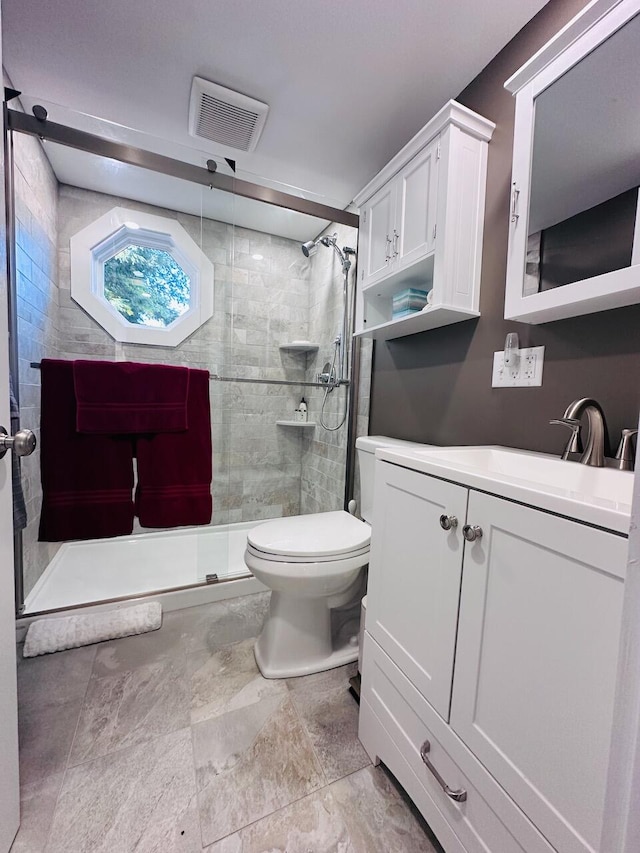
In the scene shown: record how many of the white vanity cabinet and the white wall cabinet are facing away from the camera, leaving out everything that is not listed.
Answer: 0

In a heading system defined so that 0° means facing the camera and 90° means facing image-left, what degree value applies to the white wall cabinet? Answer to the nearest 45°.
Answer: approximately 45°

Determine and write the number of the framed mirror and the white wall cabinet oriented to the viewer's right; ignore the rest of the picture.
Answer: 0

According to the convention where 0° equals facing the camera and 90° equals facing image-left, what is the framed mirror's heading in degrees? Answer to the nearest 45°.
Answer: approximately 45°

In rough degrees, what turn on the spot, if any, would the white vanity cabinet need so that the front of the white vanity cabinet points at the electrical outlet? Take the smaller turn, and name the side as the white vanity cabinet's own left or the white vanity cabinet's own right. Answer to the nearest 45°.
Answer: approximately 135° to the white vanity cabinet's own right
